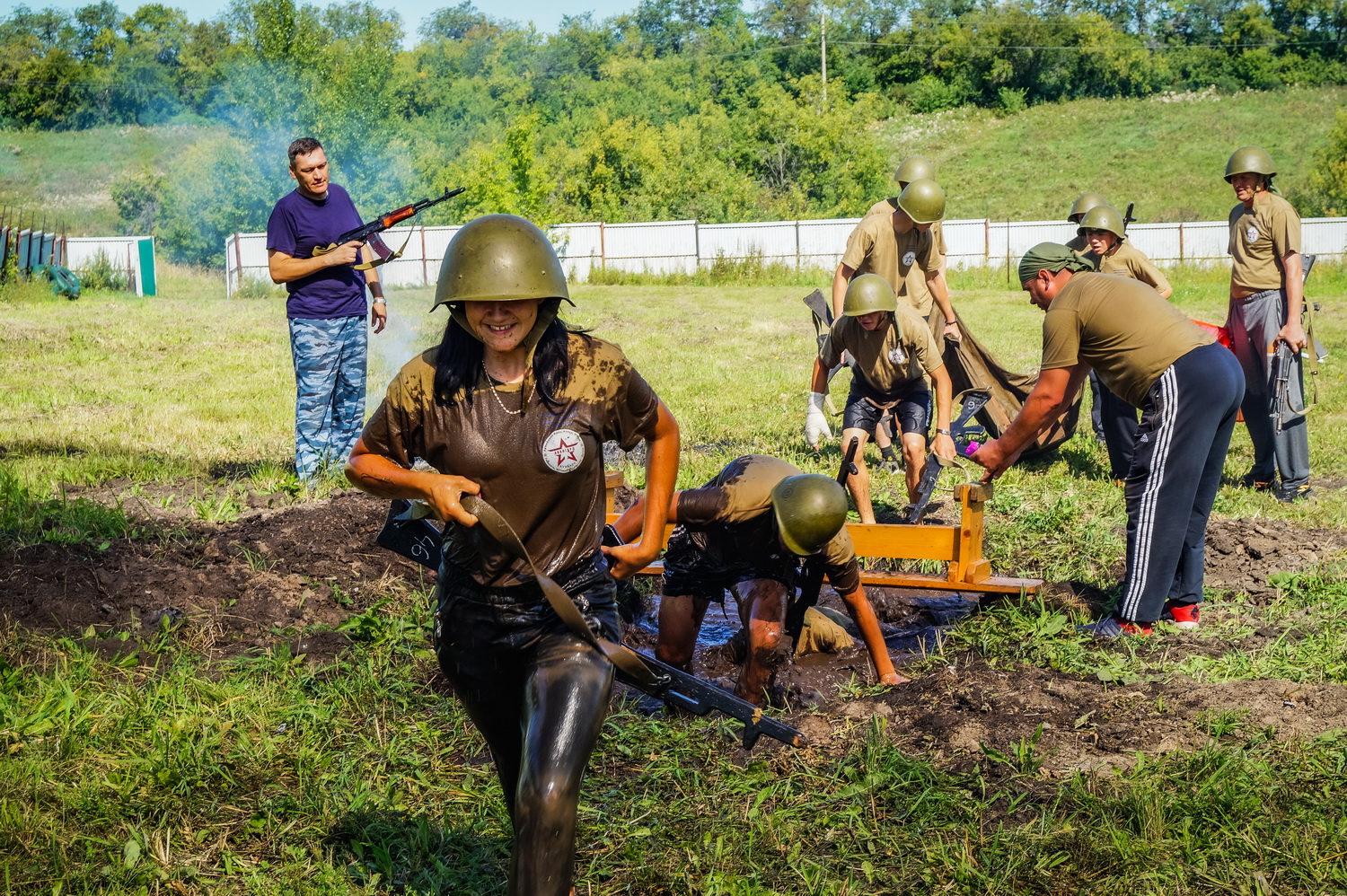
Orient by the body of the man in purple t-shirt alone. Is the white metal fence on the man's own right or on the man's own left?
on the man's own left

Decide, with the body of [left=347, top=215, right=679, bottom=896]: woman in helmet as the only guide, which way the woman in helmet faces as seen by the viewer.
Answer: toward the camera

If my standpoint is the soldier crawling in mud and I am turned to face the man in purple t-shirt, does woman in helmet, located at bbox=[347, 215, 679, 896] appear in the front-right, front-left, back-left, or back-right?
back-left

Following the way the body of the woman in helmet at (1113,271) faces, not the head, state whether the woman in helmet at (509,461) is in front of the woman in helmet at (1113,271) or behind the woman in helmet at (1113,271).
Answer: in front

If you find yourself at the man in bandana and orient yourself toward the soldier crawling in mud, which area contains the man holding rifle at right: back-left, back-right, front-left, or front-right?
back-right

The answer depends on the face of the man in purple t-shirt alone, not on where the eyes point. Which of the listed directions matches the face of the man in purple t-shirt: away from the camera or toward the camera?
toward the camera

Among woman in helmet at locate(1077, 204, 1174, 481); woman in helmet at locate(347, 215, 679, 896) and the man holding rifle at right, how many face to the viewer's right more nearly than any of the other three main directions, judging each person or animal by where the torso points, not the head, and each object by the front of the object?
0

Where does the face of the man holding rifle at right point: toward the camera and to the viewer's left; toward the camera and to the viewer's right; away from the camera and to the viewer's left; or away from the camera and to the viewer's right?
toward the camera and to the viewer's left

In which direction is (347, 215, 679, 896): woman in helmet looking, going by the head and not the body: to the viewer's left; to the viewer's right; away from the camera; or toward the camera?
toward the camera

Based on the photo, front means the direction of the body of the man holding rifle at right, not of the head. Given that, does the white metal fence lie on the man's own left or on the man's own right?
on the man's own right

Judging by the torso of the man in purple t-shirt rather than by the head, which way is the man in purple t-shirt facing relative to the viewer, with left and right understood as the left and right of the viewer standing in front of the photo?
facing the viewer and to the right of the viewer

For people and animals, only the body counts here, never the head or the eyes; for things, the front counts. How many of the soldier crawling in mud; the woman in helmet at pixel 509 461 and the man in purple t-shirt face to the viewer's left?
0

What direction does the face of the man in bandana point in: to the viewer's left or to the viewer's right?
to the viewer's left

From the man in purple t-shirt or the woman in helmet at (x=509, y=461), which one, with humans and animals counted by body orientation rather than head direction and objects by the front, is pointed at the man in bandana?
the man in purple t-shirt

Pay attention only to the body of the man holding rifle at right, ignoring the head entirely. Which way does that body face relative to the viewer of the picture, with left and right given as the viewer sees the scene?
facing the viewer and to the left of the viewer

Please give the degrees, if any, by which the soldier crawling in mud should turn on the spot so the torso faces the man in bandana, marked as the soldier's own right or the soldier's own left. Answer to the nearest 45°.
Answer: approximately 90° to the soldier's own left

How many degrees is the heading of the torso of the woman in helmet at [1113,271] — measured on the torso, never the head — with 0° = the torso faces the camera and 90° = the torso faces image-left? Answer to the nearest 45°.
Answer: approximately 45°
